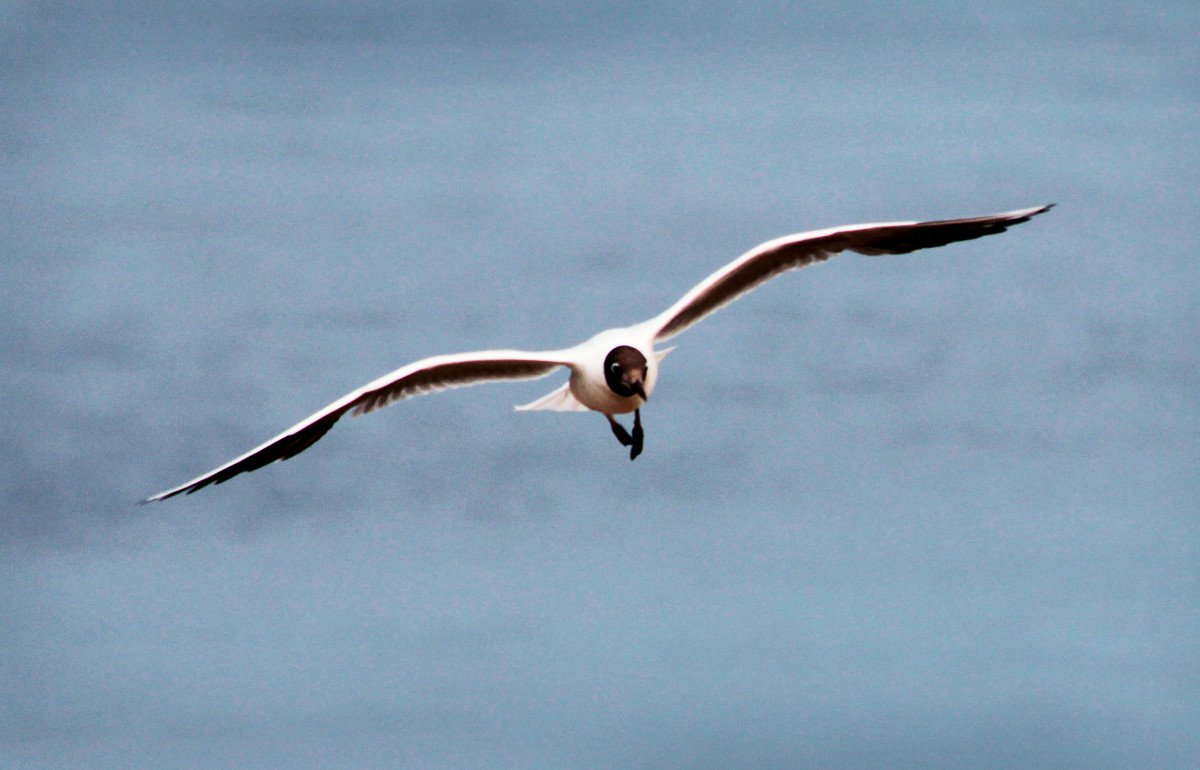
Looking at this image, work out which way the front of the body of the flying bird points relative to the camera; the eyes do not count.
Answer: toward the camera
